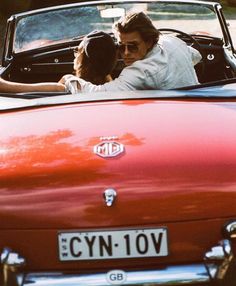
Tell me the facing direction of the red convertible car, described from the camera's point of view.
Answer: facing away from the viewer
